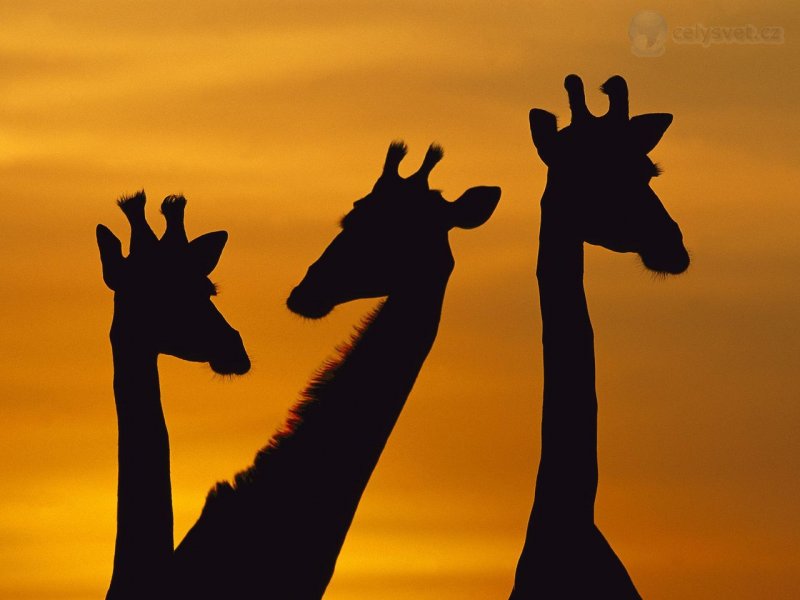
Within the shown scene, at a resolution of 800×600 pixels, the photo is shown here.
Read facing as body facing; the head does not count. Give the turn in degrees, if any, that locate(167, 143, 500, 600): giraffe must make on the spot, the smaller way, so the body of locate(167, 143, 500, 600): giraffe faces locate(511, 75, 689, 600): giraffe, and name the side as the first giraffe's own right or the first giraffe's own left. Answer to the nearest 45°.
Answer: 0° — it already faces it

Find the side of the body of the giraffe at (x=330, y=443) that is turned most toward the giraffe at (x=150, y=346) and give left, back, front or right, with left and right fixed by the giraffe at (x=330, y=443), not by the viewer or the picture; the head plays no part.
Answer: back

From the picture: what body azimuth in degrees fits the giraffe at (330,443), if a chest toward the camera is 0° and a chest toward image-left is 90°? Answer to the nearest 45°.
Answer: approximately 270°
